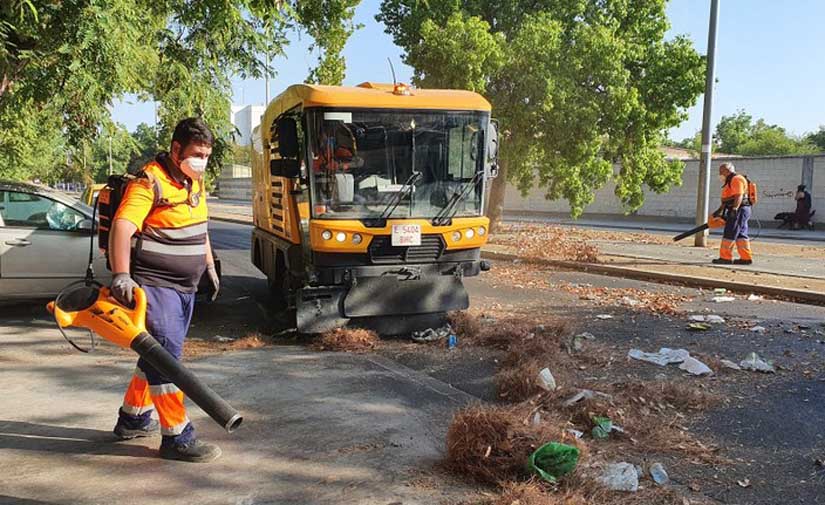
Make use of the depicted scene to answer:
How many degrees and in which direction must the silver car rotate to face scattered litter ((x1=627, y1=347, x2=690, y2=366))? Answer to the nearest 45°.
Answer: approximately 45° to its right

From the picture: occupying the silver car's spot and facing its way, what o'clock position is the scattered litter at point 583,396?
The scattered litter is roughly at 2 o'clock from the silver car.

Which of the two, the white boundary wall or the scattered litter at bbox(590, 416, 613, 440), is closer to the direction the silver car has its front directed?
the white boundary wall

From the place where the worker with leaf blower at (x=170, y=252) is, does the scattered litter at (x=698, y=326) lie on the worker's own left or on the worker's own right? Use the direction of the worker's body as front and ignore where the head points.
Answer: on the worker's own left

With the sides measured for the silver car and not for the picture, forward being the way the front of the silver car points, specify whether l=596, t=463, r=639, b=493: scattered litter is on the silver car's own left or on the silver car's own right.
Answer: on the silver car's own right

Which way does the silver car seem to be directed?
to the viewer's right
